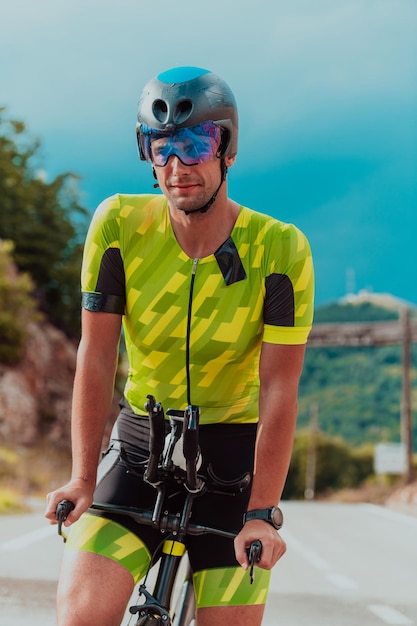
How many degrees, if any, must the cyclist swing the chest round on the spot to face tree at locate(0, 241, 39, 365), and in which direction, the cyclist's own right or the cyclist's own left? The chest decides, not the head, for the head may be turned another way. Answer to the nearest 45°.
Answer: approximately 180°

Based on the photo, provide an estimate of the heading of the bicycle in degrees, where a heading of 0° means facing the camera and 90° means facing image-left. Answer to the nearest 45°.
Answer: approximately 0°

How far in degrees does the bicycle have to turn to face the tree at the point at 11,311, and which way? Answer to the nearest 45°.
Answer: approximately 180°
